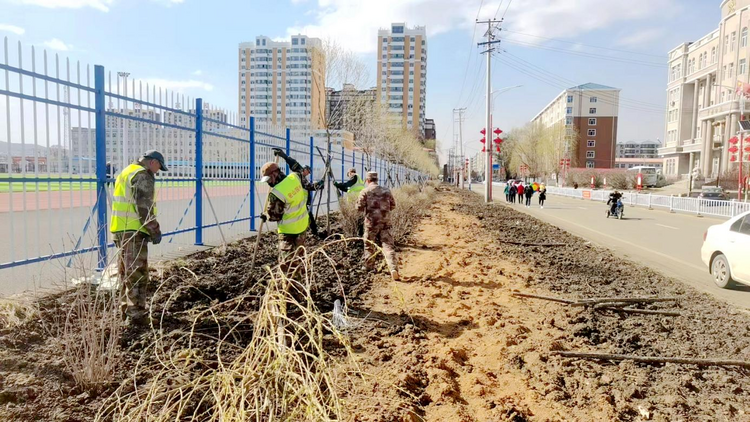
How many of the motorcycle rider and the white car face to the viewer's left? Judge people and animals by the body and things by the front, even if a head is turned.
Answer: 0

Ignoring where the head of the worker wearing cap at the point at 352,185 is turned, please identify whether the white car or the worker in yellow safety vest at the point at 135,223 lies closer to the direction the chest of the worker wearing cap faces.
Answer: the worker in yellow safety vest

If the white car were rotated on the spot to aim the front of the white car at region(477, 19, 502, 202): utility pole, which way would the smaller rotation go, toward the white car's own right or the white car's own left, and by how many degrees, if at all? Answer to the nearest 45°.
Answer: approximately 180°

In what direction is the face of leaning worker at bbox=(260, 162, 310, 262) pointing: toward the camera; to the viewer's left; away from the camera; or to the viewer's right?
to the viewer's left

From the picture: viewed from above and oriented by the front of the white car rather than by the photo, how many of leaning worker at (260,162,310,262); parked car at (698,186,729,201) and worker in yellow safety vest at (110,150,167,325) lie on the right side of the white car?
2

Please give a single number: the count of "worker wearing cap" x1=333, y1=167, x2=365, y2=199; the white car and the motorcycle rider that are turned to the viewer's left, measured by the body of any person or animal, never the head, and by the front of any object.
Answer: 1

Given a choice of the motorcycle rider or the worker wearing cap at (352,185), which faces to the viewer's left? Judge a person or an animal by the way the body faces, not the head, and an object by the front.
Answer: the worker wearing cap

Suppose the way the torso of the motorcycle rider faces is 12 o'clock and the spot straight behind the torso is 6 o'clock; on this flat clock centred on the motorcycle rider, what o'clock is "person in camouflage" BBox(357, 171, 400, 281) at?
The person in camouflage is roughly at 2 o'clock from the motorcycle rider.

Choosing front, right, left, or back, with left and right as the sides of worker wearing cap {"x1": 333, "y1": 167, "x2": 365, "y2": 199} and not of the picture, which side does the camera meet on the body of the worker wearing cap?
left

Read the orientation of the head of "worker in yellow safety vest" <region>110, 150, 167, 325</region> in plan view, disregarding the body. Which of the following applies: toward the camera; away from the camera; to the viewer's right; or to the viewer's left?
to the viewer's right

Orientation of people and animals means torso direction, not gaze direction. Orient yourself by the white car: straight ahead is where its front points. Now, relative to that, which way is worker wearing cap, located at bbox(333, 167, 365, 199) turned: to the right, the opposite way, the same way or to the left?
to the right
